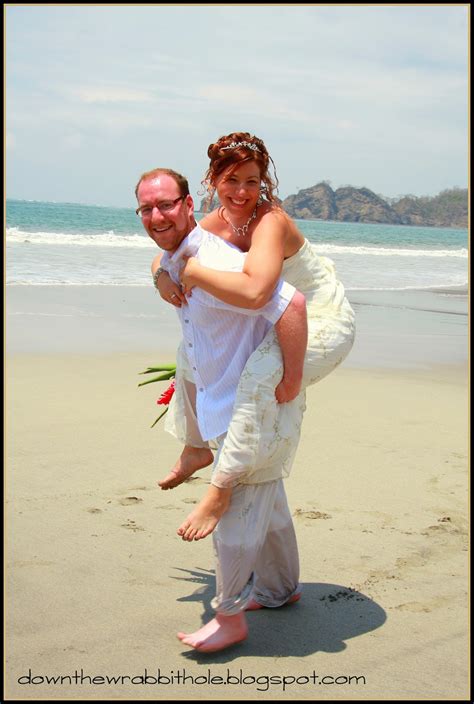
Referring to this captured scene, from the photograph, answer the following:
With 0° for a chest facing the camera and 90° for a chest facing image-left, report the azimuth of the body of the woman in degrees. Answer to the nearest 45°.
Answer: approximately 45°

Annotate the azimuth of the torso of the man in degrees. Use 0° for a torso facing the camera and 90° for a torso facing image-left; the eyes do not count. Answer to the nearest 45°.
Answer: approximately 45°
